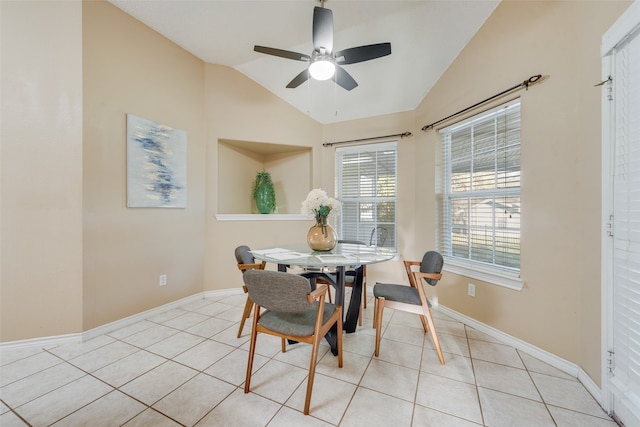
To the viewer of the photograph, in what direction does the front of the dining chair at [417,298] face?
facing to the left of the viewer

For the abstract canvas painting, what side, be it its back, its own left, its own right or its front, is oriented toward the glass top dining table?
front

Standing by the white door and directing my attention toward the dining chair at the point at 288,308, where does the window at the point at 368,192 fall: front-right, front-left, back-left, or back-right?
front-right

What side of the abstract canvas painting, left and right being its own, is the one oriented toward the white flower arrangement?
front

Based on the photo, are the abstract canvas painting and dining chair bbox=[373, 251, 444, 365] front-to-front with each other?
yes

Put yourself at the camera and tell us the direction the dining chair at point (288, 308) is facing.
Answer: facing away from the viewer and to the right of the viewer

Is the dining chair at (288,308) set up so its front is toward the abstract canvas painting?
no

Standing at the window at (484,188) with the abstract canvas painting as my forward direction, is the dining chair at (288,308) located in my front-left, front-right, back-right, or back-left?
front-left

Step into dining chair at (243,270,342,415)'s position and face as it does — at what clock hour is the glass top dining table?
The glass top dining table is roughly at 12 o'clock from the dining chair.

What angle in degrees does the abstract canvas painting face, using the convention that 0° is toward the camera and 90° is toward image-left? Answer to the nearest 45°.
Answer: approximately 315°

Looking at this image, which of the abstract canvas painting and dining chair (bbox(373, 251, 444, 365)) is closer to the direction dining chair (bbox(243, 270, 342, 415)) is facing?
the dining chair

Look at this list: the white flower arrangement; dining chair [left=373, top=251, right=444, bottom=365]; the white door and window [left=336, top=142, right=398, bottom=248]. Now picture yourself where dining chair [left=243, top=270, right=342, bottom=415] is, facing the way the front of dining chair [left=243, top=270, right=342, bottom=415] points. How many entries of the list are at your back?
0

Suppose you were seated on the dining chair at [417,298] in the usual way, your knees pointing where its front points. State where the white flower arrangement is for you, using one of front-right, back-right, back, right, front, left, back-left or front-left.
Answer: front

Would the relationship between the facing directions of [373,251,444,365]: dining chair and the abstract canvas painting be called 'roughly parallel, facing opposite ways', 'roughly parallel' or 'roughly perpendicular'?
roughly parallel, facing opposite ways

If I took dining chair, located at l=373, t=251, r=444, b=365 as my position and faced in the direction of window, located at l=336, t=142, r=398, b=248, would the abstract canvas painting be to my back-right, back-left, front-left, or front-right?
front-left

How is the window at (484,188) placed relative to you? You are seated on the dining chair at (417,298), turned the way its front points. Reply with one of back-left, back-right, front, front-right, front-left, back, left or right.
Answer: back-right

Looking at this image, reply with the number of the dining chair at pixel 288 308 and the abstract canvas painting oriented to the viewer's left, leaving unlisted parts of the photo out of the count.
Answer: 0

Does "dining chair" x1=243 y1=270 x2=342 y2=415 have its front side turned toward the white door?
no

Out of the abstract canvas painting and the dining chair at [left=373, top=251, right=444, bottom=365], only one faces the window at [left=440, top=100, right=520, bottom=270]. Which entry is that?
the abstract canvas painting

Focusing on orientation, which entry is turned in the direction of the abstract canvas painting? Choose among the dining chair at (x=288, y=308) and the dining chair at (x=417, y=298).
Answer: the dining chair at (x=417, y=298)

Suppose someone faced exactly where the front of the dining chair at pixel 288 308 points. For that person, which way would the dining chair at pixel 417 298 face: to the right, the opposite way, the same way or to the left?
to the left

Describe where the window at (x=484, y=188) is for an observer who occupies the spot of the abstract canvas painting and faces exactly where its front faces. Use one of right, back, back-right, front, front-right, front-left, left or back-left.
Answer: front
